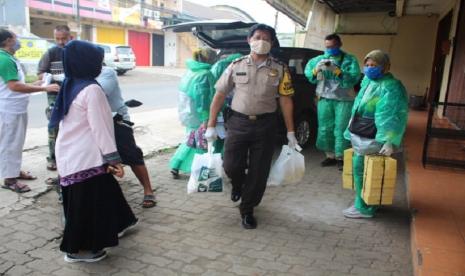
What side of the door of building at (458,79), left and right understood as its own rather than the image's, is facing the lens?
left

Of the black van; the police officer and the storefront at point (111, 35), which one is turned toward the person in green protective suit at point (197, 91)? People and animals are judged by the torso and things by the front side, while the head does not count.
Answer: the storefront

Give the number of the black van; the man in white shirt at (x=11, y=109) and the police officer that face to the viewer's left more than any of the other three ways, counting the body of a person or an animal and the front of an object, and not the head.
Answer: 0

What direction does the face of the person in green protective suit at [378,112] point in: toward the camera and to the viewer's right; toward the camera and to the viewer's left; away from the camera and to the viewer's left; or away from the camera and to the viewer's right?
toward the camera and to the viewer's left

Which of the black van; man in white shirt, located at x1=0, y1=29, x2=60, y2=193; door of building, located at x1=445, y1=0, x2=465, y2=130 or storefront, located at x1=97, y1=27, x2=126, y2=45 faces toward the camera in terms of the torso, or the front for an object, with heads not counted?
the storefront

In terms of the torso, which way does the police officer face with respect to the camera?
toward the camera

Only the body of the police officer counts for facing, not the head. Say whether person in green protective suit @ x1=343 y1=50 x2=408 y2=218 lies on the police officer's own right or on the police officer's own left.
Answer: on the police officer's own left

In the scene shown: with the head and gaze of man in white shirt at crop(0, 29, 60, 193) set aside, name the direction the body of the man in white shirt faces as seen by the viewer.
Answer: to the viewer's right

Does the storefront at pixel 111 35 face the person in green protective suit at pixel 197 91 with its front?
yes

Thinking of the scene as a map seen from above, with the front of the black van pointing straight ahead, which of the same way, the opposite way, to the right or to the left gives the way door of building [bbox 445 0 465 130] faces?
to the left

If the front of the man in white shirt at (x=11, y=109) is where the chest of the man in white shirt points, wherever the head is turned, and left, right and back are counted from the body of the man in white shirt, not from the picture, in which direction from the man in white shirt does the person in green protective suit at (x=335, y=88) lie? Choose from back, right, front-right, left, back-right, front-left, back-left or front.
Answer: front

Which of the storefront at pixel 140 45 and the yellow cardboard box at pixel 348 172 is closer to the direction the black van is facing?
the storefront

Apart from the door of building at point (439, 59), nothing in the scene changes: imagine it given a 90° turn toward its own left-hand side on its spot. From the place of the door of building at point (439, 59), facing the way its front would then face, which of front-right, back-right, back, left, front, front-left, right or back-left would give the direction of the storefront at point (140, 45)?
back-right

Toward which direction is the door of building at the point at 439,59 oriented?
to the viewer's left

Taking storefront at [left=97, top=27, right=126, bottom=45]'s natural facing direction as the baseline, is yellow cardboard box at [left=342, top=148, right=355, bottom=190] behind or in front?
in front

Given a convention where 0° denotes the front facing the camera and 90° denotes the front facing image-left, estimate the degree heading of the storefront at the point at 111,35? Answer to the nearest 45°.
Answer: approximately 0°
